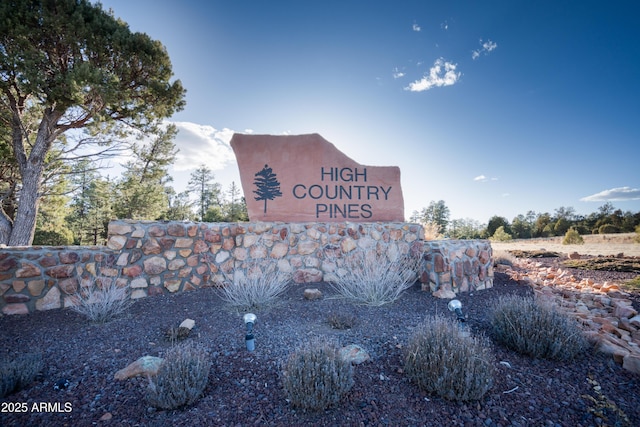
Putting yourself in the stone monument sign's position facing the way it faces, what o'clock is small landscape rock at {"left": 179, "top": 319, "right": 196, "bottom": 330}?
The small landscape rock is roughly at 1 o'clock from the stone monument sign.

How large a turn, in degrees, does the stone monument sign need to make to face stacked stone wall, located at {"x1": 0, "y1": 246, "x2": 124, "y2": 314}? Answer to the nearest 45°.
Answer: approximately 45° to its right

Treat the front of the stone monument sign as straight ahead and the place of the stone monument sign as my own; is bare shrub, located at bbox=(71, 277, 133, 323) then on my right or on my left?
on my right

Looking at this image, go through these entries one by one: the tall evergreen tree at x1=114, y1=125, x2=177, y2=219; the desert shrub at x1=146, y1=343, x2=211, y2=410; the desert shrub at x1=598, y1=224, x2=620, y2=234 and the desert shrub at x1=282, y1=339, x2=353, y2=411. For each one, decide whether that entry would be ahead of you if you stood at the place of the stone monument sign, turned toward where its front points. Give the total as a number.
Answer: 2

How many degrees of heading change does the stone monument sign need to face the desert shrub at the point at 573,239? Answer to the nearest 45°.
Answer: approximately 135° to its left

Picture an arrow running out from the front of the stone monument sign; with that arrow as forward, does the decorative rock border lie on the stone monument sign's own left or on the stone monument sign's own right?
on the stone monument sign's own left

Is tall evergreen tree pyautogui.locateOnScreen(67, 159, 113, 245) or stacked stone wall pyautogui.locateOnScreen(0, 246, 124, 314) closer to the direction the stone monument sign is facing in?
the stacked stone wall

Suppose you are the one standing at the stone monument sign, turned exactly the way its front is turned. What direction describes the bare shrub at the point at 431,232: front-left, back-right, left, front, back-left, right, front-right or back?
back-left

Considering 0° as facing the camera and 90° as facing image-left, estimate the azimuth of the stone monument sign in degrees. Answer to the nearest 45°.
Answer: approximately 0°

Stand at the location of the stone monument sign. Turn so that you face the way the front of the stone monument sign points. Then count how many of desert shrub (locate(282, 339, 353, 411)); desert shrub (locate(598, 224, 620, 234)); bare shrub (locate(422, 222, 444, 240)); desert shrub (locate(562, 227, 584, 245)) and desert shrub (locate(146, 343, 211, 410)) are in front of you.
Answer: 2

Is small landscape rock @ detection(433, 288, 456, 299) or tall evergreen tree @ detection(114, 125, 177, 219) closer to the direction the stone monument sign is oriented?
the small landscape rock
